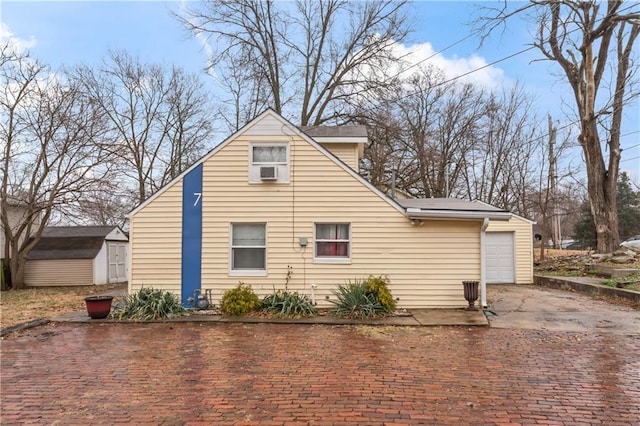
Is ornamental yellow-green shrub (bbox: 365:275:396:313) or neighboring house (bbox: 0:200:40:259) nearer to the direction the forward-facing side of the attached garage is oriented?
the ornamental yellow-green shrub

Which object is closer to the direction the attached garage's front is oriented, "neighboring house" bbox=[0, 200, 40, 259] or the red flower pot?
the red flower pot

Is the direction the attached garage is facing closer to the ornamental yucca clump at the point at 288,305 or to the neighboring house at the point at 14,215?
the ornamental yucca clump

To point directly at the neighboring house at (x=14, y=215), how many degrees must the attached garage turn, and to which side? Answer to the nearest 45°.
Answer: approximately 90° to its right

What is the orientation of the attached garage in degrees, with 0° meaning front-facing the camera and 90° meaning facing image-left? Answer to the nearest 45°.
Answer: approximately 0°

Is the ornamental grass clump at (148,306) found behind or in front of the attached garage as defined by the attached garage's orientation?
in front

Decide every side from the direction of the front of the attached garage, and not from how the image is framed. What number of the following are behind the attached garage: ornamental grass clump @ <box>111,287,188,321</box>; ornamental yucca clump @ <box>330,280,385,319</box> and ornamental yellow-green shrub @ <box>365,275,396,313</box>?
0
